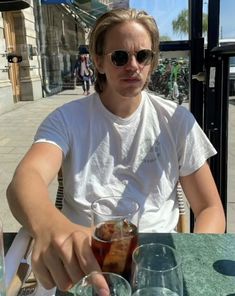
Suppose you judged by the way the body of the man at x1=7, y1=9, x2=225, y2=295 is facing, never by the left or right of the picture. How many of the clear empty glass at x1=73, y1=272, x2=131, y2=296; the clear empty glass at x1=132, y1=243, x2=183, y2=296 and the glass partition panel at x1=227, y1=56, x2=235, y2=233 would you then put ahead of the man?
2

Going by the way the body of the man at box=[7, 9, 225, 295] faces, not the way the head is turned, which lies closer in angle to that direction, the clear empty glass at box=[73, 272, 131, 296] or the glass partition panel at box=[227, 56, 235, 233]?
the clear empty glass

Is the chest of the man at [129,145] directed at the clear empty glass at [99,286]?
yes

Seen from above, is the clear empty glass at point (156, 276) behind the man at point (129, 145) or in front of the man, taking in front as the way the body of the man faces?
in front

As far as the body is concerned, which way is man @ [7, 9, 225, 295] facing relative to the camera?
toward the camera

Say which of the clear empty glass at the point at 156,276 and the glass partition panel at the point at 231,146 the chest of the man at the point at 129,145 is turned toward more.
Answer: the clear empty glass

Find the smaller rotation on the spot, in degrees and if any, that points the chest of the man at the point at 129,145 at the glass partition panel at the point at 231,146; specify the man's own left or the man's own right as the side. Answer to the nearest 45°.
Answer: approximately 135° to the man's own left

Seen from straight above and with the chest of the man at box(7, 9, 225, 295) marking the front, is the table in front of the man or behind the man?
in front
